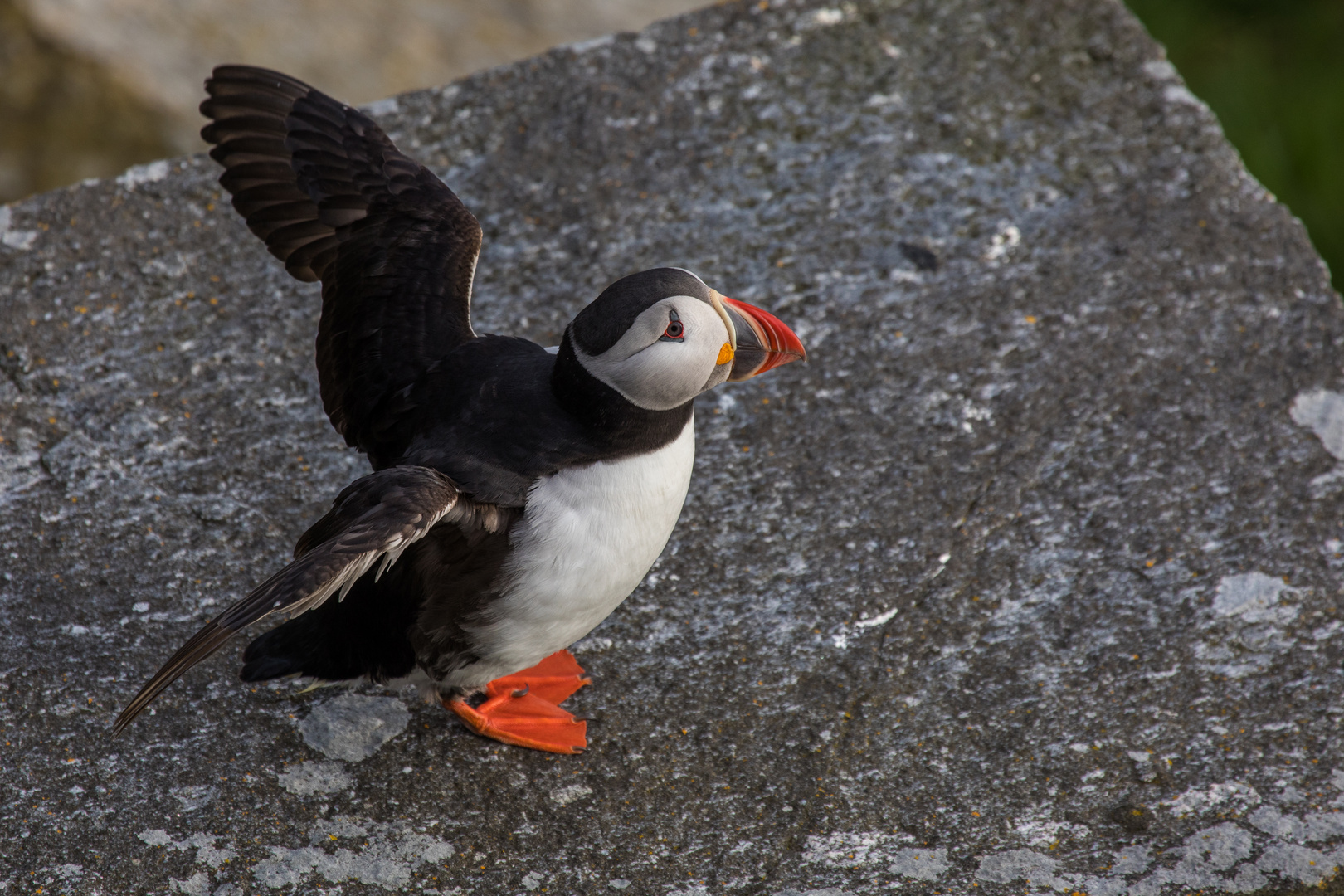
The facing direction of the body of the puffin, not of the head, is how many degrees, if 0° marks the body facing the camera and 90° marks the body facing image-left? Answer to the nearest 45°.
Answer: approximately 270°
